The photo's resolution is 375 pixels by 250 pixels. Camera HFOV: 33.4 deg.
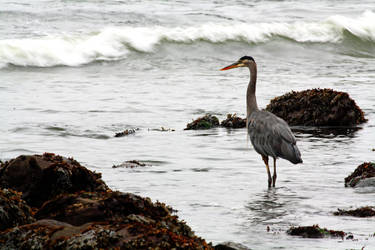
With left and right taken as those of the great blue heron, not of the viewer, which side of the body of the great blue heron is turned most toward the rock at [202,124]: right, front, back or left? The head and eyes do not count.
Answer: front

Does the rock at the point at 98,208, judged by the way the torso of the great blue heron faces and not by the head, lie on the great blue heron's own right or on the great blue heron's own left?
on the great blue heron's own left

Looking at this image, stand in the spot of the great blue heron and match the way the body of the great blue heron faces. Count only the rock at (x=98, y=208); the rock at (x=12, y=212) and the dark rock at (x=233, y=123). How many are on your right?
1

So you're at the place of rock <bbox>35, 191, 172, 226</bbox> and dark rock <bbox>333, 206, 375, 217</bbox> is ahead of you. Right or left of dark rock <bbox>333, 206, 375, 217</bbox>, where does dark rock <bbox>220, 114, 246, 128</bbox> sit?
left

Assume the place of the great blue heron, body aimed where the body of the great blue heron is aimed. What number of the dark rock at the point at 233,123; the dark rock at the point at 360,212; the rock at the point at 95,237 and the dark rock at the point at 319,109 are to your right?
2

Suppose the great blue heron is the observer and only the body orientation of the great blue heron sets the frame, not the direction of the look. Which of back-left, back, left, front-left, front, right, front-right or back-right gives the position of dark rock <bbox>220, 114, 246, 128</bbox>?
right

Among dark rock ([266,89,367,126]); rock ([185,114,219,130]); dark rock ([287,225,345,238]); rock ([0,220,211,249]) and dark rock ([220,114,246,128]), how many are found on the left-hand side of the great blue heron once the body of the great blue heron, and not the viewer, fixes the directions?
2

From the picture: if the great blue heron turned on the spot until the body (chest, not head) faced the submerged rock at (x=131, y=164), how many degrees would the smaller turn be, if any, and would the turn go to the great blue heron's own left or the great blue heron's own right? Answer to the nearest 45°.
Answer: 0° — it already faces it

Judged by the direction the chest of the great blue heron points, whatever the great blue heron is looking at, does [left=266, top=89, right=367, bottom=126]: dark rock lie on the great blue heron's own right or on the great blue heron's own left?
on the great blue heron's own right

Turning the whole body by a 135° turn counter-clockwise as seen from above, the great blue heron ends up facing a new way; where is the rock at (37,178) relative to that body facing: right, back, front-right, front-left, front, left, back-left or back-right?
right

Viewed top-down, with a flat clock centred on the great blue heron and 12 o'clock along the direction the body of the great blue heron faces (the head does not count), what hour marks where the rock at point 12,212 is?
The rock is roughly at 10 o'clock from the great blue heron.

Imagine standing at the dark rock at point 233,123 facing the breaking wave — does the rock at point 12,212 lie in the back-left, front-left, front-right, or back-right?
back-left

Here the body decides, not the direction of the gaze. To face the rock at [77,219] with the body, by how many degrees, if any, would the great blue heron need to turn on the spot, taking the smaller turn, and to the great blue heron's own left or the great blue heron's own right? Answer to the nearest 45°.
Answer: approximately 90° to the great blue heron's own left

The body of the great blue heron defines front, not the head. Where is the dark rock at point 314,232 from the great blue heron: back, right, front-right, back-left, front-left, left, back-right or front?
left

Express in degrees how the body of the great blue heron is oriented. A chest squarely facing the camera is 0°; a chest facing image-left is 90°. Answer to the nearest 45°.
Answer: approximately 90°
